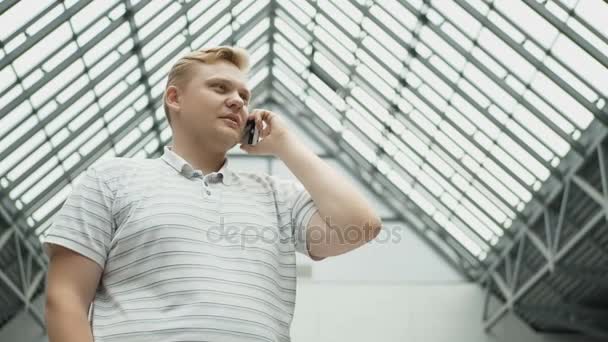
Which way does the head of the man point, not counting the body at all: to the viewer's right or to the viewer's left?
to the viewer's right

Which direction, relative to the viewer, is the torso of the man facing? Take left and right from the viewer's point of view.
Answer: facing the viewer and to the right of the viewer
